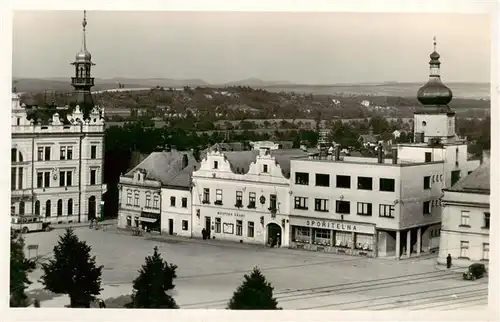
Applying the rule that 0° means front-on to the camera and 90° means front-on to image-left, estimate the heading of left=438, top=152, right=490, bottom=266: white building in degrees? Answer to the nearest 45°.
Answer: approximately 0°

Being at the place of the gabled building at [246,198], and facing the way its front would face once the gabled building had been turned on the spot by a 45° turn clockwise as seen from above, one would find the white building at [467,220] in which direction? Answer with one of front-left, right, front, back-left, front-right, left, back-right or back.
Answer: back-left

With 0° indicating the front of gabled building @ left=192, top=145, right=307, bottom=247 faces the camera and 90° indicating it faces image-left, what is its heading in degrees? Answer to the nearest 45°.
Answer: approximately 0°

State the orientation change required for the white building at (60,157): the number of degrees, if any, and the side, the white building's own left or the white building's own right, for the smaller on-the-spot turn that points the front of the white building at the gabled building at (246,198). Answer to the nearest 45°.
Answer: approximately 90° to the white building's own left

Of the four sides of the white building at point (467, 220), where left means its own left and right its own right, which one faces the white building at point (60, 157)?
right

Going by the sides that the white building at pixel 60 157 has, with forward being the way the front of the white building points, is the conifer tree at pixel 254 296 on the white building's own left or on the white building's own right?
on the white building's own left

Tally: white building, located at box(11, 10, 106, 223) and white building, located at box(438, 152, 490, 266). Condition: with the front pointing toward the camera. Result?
2

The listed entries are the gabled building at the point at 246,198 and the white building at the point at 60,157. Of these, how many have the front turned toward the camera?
2

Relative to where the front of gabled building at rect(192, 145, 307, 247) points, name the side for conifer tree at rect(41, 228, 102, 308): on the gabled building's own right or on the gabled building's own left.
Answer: on the gabled building's own right
